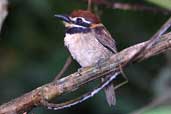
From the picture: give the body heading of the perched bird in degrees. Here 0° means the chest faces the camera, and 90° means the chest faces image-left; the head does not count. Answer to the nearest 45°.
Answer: approximately 45°
